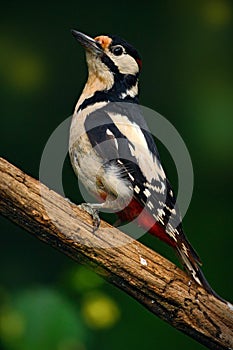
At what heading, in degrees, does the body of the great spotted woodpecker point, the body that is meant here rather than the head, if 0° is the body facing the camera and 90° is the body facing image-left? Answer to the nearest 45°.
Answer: approximately 90°
